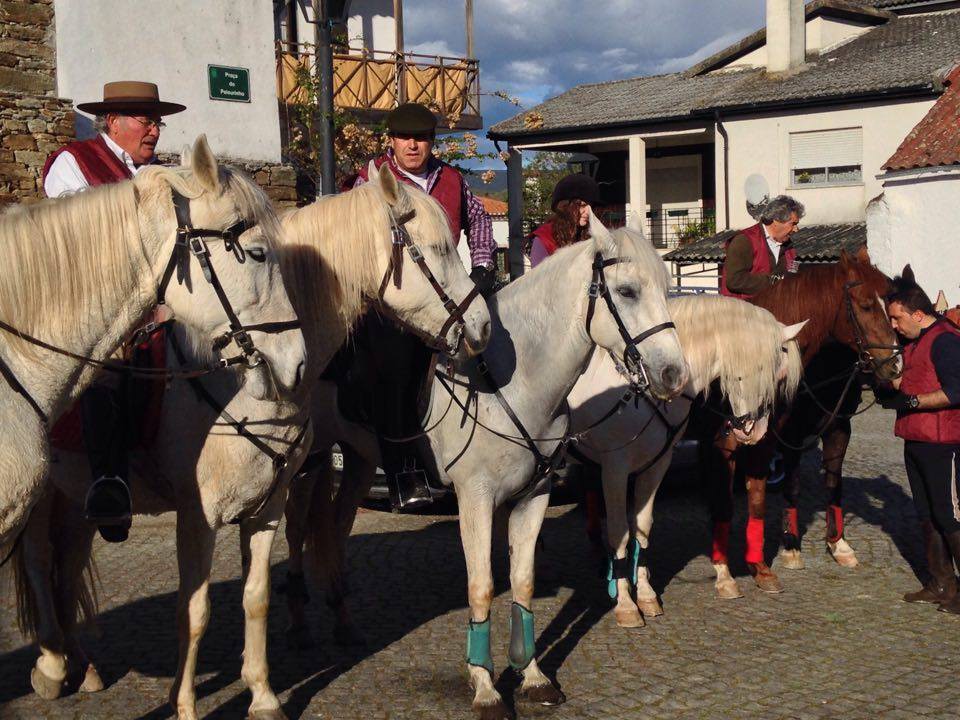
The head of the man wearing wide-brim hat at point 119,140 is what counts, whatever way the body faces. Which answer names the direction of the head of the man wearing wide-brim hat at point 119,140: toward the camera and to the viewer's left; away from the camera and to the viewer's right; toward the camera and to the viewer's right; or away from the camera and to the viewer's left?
toward the camera and to the viewer's right

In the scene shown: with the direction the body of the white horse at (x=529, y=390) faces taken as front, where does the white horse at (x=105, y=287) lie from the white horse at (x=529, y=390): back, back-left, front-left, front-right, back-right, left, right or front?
right

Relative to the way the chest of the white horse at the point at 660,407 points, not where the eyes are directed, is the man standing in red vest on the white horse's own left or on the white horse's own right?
on the white horse's own left

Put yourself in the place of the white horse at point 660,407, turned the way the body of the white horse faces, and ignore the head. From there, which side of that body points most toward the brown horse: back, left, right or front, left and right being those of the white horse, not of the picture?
left

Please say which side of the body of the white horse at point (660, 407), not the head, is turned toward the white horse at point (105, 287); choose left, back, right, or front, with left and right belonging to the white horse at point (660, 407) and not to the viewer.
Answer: right

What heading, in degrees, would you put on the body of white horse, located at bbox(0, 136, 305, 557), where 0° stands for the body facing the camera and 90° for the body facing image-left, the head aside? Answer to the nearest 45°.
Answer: approximately 270°

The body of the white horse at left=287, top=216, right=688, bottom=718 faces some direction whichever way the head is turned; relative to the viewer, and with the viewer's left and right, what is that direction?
facing the viewer and to the right of the viewer

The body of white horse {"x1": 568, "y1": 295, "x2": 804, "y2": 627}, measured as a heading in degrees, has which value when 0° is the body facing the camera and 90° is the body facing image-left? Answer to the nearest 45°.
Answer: approximately 315°

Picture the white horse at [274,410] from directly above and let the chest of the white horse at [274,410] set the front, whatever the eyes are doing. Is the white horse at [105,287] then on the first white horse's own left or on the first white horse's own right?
on the first white horse's own right

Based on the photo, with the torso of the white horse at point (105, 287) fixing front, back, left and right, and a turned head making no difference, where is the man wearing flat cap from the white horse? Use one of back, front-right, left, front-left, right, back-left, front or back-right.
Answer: front-left
